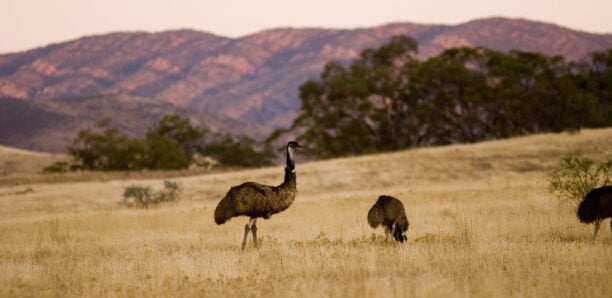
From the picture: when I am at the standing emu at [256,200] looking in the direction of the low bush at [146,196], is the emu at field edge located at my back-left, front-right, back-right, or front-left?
back-right

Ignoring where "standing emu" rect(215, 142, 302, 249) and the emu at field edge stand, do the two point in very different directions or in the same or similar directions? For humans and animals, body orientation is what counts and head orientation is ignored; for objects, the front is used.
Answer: same or similar directions

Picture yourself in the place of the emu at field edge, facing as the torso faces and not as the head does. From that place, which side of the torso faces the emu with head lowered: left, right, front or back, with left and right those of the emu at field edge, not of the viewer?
back

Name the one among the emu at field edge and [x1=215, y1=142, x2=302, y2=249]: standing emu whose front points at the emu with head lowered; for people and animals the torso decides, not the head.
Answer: the standing emu

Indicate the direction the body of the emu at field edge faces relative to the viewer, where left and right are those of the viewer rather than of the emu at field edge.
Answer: facing to the right of the viewer

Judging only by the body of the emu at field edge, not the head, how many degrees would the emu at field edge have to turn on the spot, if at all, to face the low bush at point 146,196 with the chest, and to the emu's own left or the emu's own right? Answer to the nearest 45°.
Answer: approximately 135° to the emu's own left

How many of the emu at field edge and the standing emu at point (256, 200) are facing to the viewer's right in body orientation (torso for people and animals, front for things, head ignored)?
2

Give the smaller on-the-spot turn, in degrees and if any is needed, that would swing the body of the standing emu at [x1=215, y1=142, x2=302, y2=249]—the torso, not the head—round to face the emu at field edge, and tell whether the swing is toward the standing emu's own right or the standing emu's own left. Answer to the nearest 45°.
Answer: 0° — it already faces it

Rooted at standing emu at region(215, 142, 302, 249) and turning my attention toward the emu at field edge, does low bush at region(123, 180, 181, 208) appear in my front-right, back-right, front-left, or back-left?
back-left

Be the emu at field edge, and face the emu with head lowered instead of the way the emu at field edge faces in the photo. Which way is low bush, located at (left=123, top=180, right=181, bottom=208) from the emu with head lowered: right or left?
right

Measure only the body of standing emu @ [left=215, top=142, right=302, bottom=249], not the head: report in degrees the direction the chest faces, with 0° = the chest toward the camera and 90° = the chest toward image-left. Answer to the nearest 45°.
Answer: approximately 270°
